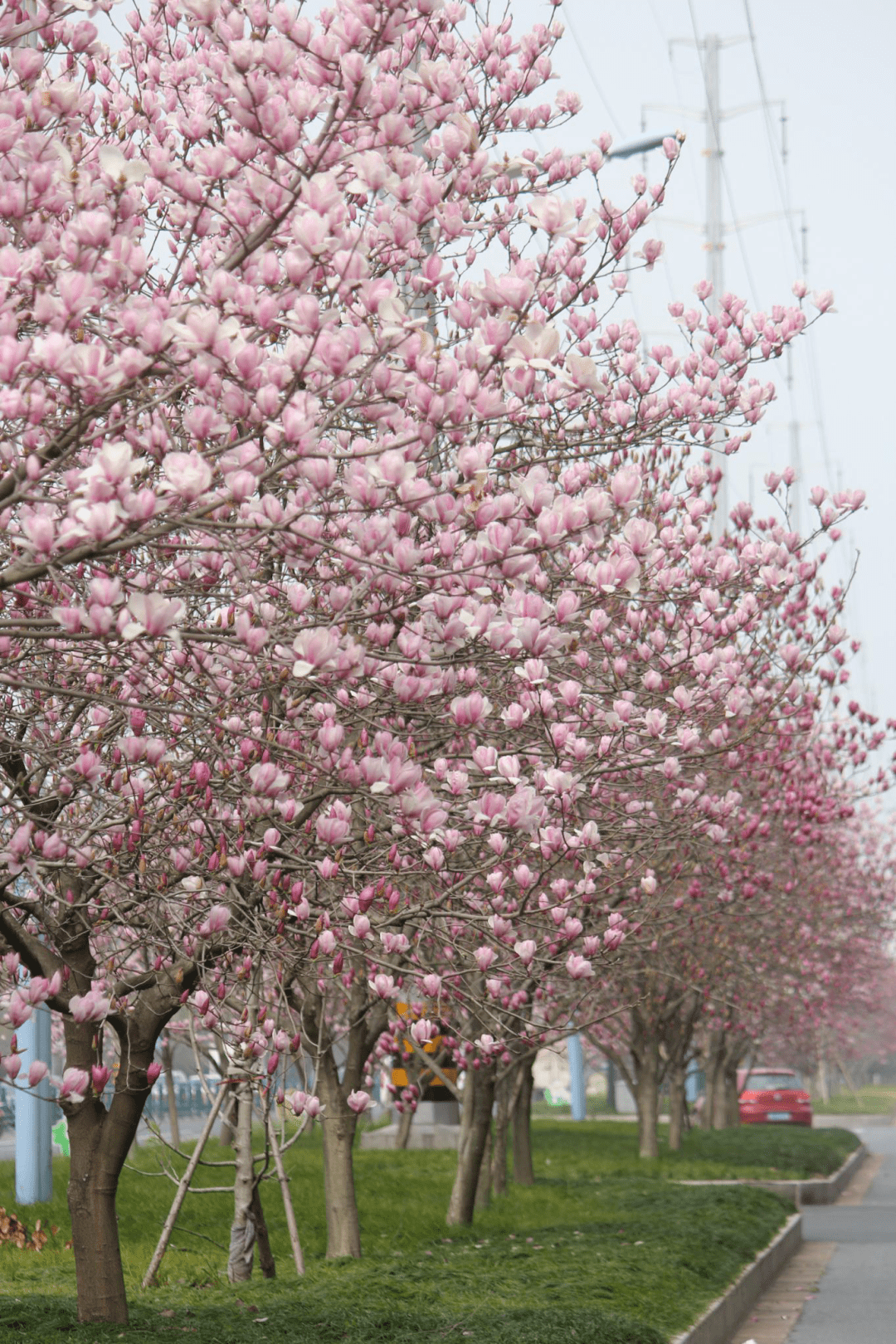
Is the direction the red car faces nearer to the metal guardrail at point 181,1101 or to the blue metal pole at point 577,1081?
the blue metal pole

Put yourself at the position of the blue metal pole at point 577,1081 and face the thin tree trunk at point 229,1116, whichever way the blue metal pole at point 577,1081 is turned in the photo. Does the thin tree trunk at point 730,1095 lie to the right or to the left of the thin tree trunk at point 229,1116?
left
